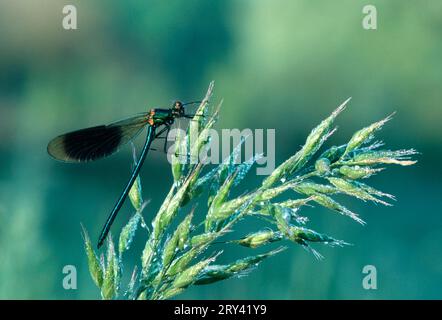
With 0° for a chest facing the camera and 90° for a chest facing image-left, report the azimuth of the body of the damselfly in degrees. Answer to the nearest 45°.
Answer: approximately 270°
